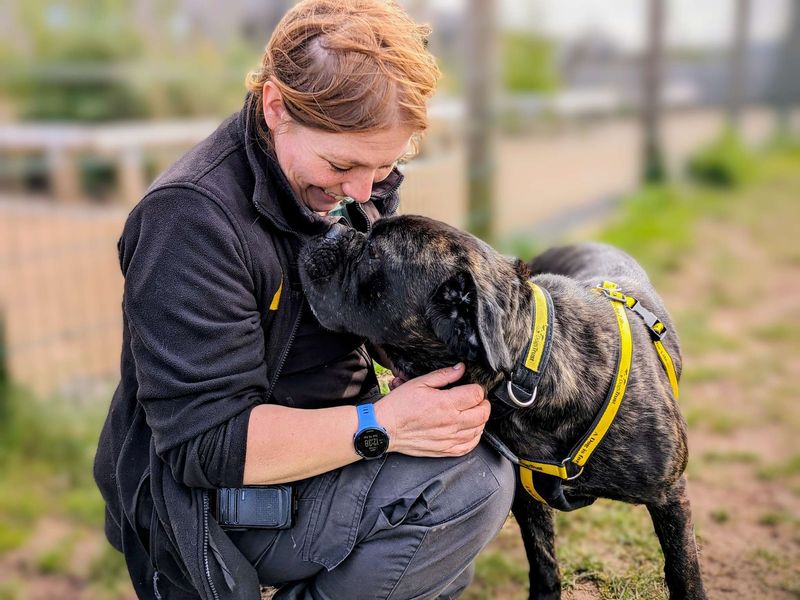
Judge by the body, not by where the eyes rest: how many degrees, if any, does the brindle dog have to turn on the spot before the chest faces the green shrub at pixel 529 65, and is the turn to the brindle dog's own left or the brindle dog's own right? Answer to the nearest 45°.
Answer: approximately 135° to the brindle dog's own right

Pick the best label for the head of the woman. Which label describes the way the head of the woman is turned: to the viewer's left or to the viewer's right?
to the viewer's right

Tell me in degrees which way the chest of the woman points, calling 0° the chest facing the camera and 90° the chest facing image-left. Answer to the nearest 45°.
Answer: approximately 315°

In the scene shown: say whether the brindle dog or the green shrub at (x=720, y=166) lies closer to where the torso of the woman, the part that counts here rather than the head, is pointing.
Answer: the brindle dog

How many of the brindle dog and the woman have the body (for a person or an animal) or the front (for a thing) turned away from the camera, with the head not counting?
0

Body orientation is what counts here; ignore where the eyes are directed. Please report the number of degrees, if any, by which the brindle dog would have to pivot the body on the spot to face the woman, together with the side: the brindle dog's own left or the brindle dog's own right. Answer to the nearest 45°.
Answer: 0° — it already faces them

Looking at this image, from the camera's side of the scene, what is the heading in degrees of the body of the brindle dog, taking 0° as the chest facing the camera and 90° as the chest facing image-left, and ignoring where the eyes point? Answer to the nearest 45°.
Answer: approximately 45°

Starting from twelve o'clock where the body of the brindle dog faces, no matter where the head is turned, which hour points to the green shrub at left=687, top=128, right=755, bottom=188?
The green shrub is roughly at 5 o'clock from the brindle dog.

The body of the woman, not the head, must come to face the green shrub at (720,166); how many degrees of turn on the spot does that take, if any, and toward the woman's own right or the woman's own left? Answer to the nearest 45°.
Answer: approximately 90° to the woman's own left
